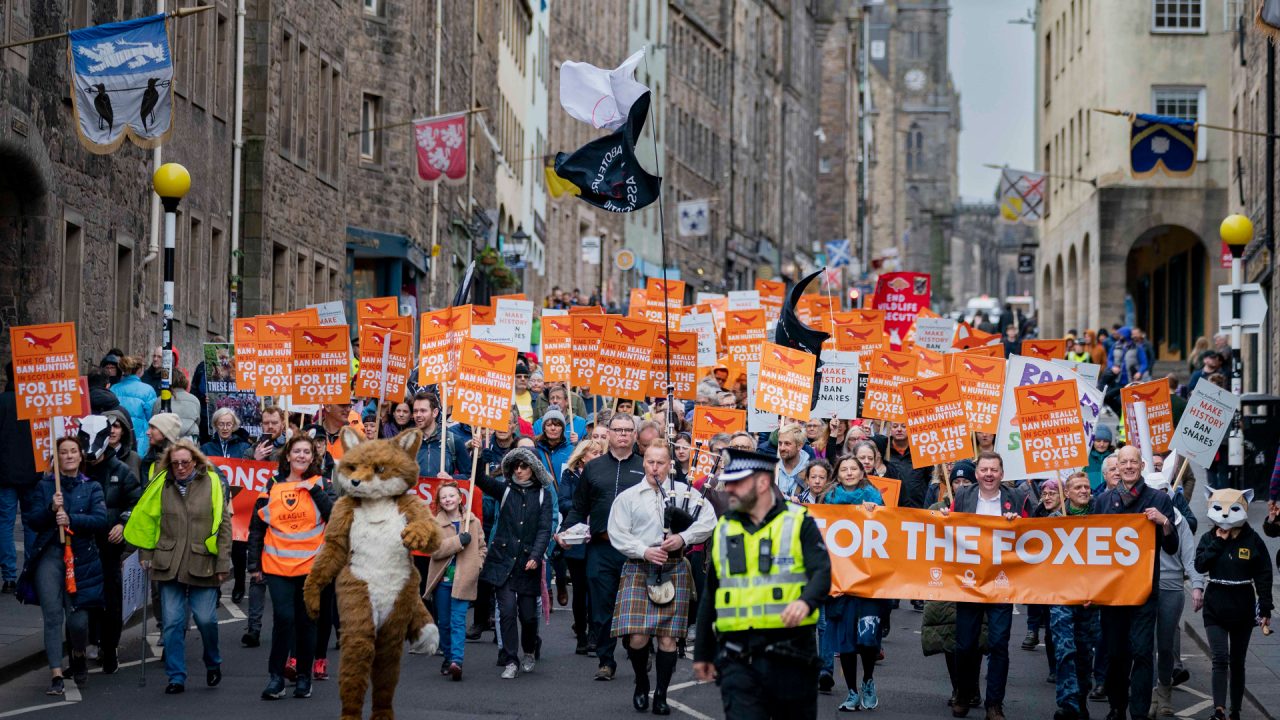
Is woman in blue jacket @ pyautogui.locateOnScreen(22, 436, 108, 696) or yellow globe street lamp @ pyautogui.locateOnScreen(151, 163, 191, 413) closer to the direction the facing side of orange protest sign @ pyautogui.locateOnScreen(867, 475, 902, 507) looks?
the woman in blue jacket

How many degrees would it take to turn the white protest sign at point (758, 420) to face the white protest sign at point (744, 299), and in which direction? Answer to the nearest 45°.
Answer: approximately 180°

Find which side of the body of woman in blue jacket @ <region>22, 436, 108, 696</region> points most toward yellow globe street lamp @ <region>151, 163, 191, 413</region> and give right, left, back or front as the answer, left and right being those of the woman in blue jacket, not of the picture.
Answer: back

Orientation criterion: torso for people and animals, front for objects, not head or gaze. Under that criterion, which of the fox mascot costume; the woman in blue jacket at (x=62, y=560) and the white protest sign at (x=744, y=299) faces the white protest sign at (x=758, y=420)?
the white protest sign at (x=744, y=299)

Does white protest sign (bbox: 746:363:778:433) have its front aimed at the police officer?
yes

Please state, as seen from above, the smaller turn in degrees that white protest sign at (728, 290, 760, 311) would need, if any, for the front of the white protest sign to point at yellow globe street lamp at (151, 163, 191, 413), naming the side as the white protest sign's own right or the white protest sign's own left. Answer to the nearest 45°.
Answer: approximately 45° to the white protest sign's own right

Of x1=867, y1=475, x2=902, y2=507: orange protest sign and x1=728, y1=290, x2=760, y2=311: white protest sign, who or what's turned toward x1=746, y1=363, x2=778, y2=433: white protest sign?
x1=728, y1=290, x2=760, y2=311: white protest sign
